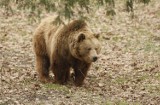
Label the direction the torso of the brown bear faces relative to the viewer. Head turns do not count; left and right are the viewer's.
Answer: facing the viewer and to the right of the viewer
